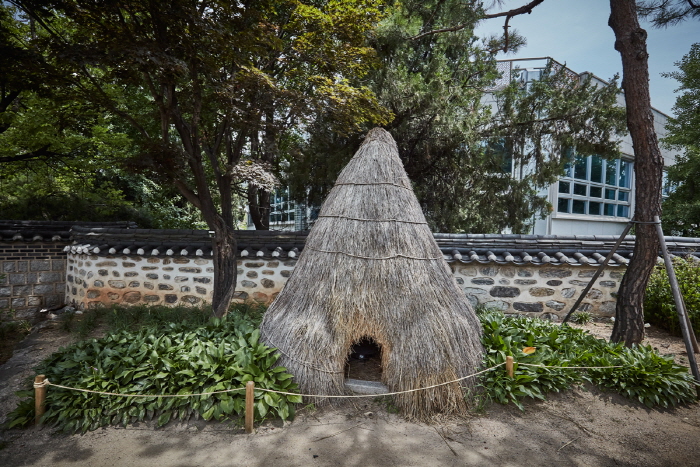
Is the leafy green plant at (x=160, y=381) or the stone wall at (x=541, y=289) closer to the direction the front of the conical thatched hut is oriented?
the leafy green plant

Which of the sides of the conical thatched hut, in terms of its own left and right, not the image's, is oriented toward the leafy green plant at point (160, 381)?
right

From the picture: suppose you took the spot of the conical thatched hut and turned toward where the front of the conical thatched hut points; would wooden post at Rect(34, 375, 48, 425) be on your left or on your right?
on your right

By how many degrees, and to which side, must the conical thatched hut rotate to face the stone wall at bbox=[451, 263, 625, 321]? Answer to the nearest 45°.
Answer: approximately 135° to its left

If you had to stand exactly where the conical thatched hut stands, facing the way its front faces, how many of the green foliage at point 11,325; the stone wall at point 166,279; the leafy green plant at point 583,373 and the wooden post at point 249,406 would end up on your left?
1

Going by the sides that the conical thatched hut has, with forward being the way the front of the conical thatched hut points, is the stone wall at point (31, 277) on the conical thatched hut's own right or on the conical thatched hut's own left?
on the conical thatched hut's own right

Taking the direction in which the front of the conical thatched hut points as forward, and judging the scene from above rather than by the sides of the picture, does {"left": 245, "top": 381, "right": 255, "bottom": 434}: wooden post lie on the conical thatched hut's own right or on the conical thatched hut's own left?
on the conical thatched hut's own right

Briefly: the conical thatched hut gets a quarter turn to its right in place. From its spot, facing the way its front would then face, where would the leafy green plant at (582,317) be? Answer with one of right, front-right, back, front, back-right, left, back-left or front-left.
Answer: back-right

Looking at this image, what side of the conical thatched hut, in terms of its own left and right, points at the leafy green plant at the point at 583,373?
left

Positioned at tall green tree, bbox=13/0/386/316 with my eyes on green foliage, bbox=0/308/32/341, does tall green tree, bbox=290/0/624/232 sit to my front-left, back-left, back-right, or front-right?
back-right

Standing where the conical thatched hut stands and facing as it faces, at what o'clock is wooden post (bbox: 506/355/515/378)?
The wooden post is roughly at 9 o'clock from the conical thatched hut.

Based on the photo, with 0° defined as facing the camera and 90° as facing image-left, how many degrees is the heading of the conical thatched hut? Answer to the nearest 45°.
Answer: approximately 0°

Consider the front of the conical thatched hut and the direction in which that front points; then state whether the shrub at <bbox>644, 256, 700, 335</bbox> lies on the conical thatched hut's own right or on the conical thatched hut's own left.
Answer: on the conical thatched hut's own left

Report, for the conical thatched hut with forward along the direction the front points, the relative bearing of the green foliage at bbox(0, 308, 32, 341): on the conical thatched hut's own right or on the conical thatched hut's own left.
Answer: on the conical thatched hut's own right

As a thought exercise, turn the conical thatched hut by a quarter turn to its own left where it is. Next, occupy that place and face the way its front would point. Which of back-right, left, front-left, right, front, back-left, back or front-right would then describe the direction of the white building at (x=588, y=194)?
front-left
